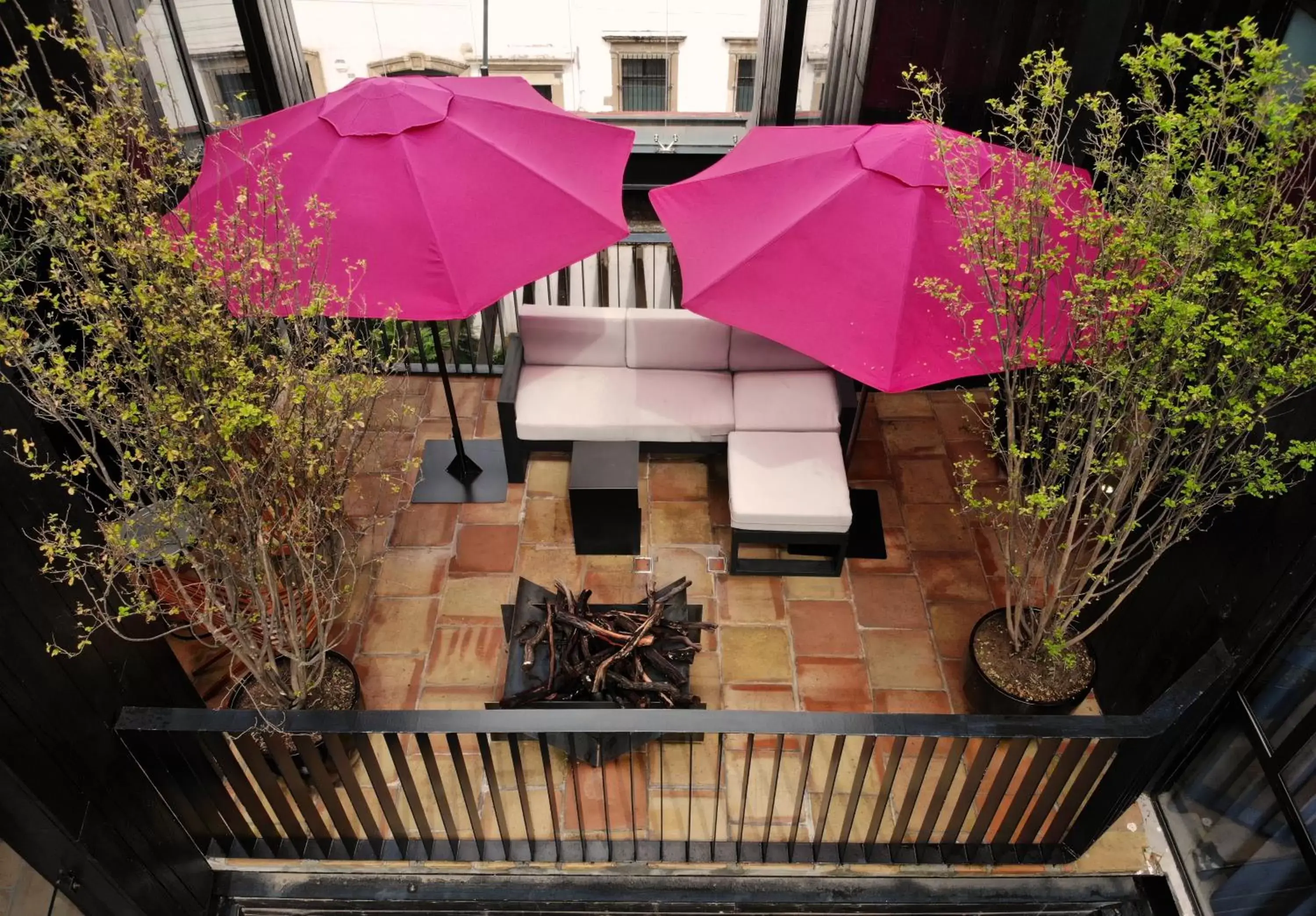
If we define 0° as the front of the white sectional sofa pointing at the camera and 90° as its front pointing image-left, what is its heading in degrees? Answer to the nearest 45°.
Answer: approximately 0°

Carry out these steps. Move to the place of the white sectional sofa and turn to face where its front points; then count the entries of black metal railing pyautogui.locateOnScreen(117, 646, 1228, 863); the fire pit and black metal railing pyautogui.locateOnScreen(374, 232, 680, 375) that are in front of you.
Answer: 2

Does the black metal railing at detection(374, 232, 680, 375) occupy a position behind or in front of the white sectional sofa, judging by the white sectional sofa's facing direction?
behind

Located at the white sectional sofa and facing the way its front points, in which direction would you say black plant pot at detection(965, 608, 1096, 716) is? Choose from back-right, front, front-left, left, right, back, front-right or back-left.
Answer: front-left

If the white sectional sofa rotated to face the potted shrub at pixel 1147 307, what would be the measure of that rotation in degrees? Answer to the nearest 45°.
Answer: approximately 45° to its left

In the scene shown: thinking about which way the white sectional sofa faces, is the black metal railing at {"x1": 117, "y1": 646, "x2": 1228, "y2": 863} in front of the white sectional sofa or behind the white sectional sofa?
in front

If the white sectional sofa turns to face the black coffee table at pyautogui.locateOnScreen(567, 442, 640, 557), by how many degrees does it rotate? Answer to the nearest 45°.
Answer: approximately 45° to its right

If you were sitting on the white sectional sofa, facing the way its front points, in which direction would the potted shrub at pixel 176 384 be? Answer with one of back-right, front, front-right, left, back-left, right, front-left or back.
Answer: front-right
